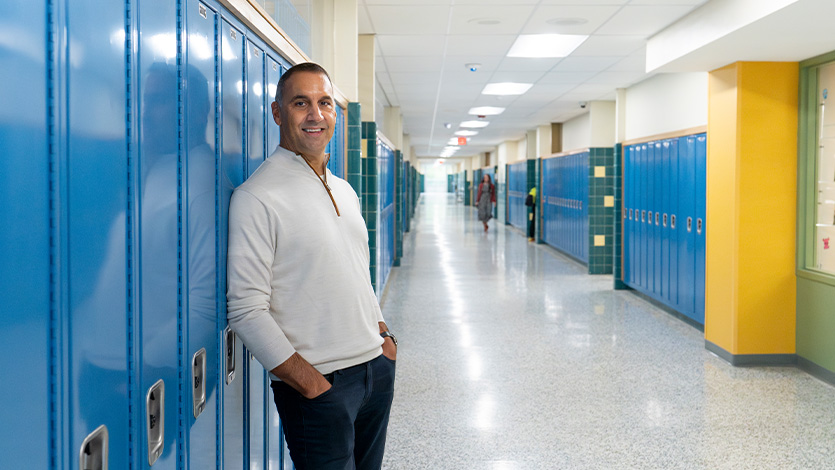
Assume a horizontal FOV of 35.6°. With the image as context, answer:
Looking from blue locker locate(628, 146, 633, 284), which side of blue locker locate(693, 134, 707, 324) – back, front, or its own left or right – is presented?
right

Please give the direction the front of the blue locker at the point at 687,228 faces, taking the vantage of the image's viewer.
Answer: facing to the left of the viewer

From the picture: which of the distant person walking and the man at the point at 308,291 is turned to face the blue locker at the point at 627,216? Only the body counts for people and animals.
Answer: the distant person walking

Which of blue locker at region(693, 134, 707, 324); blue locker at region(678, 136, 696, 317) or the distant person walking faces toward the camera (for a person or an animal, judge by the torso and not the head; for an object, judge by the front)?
the distant person walking

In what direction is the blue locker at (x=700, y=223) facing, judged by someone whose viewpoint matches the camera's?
facing to the left of the viewer

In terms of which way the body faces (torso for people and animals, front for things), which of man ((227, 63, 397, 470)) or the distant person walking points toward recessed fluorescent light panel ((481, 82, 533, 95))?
the distant person walking

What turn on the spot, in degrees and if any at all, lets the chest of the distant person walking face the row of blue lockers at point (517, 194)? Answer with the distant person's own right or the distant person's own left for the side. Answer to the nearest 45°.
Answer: approximately 45° to the distant person's own left

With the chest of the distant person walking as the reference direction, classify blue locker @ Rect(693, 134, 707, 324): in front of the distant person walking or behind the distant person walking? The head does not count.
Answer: in front

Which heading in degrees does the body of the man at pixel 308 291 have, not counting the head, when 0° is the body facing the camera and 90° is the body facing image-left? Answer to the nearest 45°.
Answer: approximately 315°
